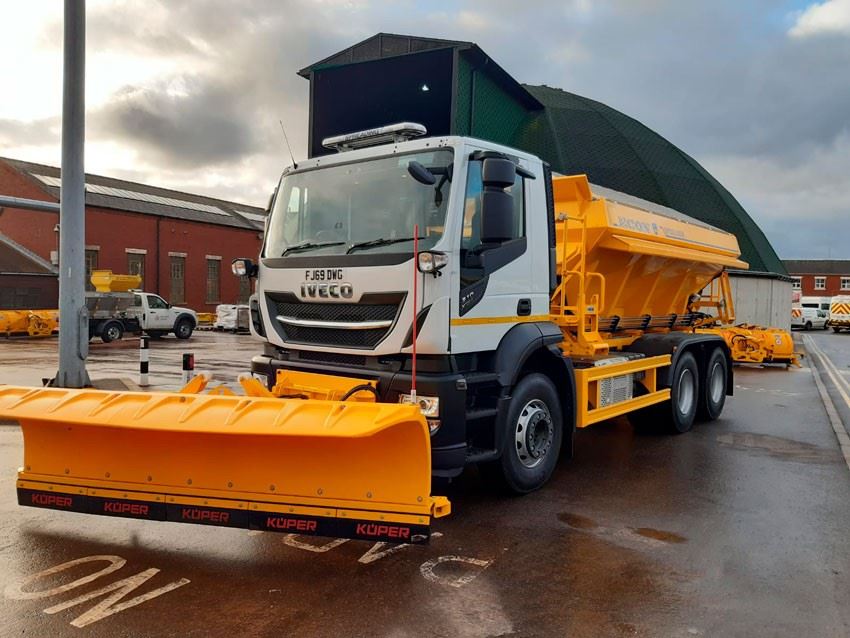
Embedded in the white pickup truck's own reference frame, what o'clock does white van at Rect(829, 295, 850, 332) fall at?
The white van is roughly at 12 o'clock from the white pickup truck.

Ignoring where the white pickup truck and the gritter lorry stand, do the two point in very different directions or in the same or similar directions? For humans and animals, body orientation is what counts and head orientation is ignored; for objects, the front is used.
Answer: very different directions

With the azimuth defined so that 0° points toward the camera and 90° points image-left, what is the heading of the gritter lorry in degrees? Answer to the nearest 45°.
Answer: approximately 45°

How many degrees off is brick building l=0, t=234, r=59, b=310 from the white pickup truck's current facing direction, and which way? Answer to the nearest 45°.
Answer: approximately 135° to its left

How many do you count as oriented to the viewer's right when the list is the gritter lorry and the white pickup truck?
1

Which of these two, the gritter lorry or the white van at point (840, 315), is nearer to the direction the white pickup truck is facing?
the white van

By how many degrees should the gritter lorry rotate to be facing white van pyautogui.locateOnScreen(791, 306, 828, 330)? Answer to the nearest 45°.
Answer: approximately 180°

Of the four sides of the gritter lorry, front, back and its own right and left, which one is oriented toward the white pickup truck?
right

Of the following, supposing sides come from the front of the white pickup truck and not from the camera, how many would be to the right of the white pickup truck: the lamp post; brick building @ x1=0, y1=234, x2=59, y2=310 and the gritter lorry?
2

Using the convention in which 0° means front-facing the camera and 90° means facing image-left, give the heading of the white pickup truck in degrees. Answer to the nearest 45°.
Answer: approximately 270°

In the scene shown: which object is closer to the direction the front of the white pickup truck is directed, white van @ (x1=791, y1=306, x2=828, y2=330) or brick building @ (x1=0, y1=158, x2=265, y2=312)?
the white van

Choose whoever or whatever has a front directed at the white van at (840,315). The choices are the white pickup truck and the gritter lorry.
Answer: the white pickup truck
